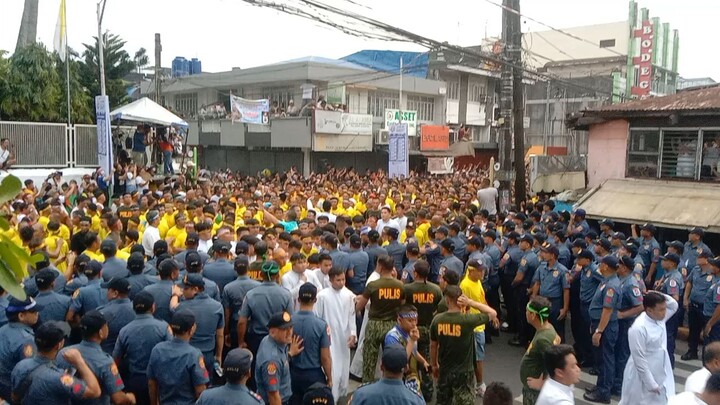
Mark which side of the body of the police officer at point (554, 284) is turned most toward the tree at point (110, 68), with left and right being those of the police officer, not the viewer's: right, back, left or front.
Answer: right

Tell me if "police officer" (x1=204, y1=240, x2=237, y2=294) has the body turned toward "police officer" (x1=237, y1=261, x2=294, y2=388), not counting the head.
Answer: no

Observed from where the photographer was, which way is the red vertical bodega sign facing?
facing the viewer

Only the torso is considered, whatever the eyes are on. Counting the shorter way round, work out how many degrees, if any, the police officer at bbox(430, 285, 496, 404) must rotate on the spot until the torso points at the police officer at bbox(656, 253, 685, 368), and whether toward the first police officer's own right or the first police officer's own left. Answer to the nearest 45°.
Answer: approximately 45° to the first police officer's own right

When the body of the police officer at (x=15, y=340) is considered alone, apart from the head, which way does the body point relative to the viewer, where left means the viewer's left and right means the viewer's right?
facing away from the viewer and to the right of the viewer

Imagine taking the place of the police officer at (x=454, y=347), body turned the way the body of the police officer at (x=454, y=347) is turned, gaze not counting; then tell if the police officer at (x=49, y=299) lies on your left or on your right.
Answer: on your left

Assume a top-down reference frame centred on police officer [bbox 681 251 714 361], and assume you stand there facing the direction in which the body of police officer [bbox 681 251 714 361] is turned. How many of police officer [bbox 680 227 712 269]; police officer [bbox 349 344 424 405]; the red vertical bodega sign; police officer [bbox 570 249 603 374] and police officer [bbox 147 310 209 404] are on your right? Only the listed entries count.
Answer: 2

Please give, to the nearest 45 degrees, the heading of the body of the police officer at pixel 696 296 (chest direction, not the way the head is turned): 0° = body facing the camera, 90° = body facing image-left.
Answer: approximately 90°

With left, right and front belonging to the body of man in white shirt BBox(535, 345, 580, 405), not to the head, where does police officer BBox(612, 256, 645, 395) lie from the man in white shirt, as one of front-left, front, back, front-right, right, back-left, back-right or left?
left

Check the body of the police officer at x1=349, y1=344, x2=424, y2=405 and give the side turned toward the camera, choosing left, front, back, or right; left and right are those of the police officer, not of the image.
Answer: back

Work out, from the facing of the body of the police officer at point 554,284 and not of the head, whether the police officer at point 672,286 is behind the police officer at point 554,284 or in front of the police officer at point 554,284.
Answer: behind

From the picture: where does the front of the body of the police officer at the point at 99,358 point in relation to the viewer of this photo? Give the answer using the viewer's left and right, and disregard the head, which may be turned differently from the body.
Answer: facing away from the viewer and to the right of the viewer

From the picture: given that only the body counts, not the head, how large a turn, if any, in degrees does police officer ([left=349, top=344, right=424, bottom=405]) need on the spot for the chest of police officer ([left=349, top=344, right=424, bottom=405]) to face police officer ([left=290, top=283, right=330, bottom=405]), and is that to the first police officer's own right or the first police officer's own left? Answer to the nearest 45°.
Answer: approximately 45° to the first police officer's own left

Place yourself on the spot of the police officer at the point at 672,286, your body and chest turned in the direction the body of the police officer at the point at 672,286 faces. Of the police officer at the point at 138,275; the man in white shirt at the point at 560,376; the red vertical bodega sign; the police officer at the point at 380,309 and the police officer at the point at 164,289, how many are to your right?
1

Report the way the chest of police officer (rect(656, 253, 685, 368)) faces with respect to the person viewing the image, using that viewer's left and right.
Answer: facing to the left of the viewer

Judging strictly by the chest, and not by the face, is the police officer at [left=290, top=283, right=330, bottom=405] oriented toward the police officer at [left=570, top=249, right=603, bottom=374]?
no

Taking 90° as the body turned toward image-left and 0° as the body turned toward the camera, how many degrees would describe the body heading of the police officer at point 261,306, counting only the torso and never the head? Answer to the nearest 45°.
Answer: approximately 180°

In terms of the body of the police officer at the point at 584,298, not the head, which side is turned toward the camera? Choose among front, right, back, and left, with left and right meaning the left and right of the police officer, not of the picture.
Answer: left

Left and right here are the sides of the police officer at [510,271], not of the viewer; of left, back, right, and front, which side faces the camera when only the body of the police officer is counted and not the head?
left

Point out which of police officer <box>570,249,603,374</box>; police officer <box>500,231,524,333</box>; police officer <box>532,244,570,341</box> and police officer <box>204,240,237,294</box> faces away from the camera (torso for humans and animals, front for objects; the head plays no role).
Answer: police officer <box>204,240,237,294</box>

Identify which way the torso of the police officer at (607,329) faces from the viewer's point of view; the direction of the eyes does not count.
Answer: to the viewer's left
